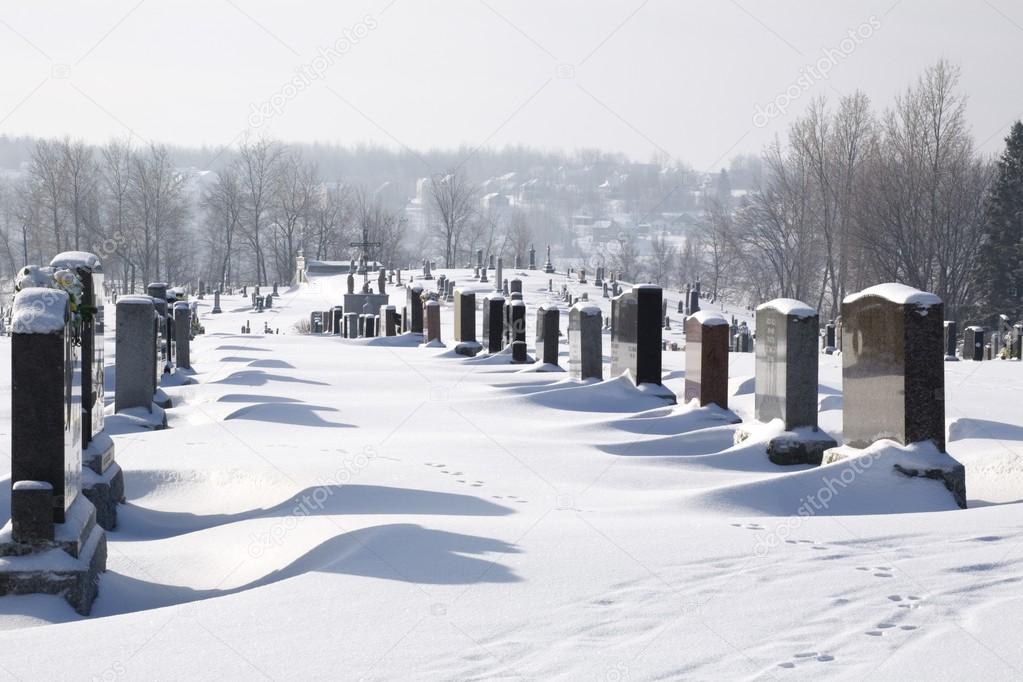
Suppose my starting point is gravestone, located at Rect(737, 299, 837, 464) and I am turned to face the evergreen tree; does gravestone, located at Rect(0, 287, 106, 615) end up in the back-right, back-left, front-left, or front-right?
back-left

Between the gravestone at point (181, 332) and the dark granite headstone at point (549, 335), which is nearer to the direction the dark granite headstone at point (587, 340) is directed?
the gravestone
